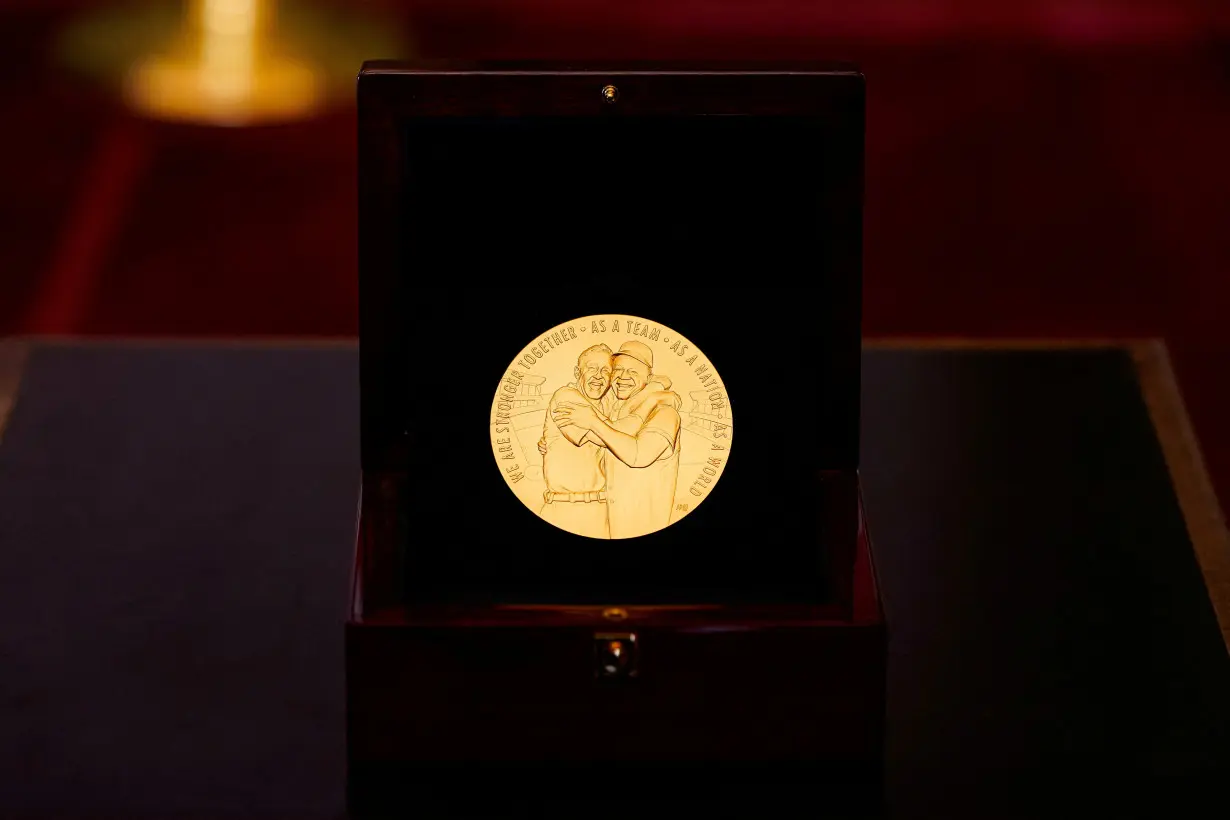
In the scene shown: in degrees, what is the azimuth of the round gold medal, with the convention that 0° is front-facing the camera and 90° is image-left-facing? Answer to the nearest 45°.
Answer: approximately 0°
